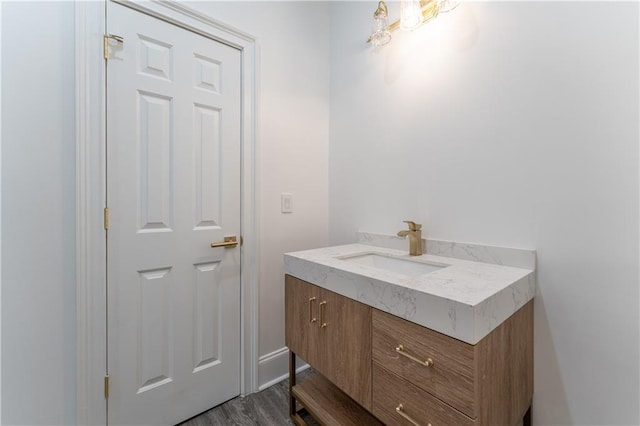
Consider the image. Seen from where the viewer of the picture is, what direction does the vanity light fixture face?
facing the viewer and to the left of the viewer

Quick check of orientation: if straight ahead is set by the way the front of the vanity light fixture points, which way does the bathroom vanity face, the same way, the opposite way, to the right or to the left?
the same way

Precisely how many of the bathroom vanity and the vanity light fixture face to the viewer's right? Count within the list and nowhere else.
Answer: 0

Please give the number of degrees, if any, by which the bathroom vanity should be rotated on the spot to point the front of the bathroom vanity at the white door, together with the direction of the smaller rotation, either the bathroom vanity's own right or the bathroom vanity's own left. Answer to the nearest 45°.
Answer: approximately 45° to the bathroom vanity's own right

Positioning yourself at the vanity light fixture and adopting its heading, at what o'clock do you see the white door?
The white door is roughly at 1 o'clock from the vanity light fixture.
